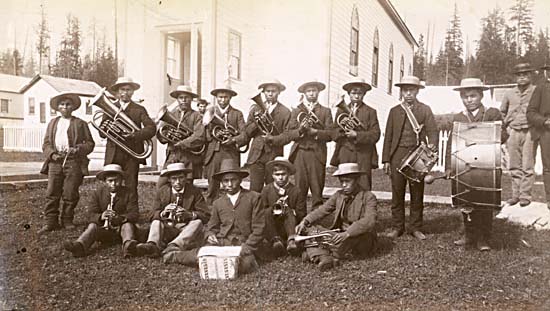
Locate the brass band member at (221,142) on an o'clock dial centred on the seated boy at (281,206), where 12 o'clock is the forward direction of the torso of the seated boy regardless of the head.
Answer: The brass band member is roughly at 4 o'clock from the seated boy.

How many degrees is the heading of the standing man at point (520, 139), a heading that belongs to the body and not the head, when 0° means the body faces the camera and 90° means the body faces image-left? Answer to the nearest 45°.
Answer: approximately 0°

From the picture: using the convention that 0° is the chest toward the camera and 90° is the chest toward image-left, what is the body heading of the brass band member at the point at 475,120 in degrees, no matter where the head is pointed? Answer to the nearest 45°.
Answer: approximately 0°

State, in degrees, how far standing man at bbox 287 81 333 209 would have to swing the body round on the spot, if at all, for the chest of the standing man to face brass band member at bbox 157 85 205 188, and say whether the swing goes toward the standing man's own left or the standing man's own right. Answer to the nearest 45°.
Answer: approximately 90° to the standing man's own right
